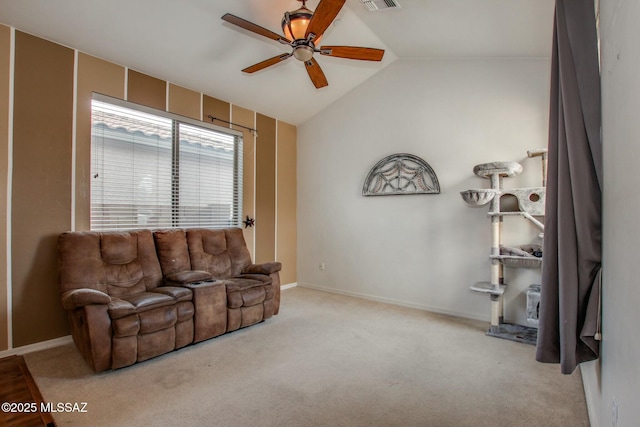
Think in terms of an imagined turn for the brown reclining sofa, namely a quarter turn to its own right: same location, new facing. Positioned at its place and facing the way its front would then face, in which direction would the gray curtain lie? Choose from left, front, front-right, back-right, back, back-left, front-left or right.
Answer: left

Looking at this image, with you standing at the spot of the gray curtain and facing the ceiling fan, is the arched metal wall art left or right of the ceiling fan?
right

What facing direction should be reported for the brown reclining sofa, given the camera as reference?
facing the viewer and to the right of the viewer

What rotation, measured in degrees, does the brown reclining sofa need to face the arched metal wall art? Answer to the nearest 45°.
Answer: approximately 45° to its left
